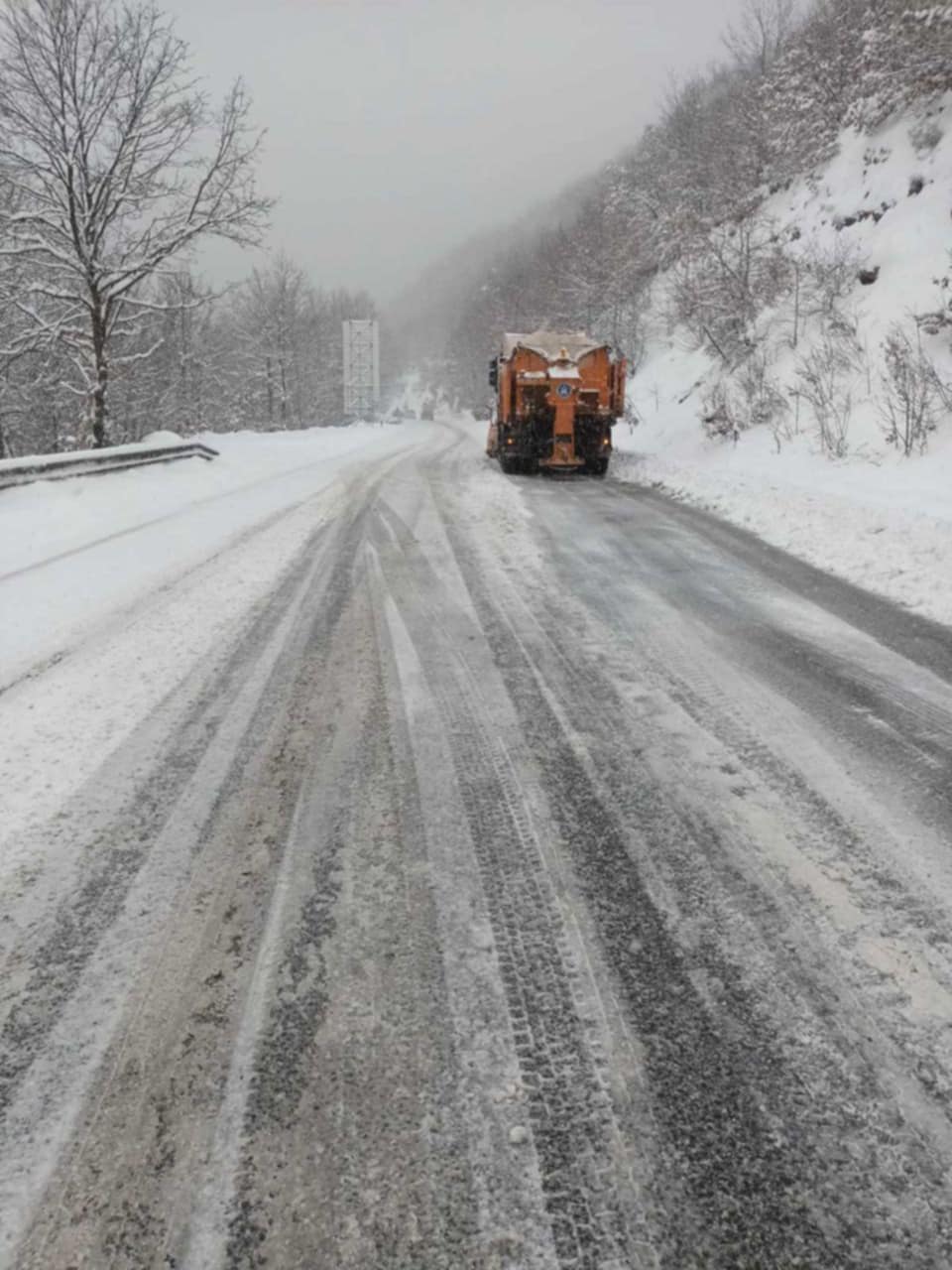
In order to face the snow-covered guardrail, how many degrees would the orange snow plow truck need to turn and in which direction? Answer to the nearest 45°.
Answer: approximately 135° to its left

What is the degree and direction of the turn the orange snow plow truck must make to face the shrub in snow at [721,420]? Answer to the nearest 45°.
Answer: approximately 45° to its right

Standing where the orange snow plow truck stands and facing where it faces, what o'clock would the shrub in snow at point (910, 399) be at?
The shrub in snow is roughly at 4 o'clock from the orange snow plow truck.

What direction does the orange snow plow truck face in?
away from the camera

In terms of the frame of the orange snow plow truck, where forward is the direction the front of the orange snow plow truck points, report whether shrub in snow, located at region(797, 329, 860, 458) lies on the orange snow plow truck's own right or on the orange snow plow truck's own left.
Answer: on the orange snow plow truck's own right

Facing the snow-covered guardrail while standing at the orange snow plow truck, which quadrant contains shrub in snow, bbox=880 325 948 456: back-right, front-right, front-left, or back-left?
back-left

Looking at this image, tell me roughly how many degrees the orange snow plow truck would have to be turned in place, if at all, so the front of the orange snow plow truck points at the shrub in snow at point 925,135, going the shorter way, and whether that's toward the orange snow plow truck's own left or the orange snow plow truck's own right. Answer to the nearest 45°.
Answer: approximately 45° to the orange snow plow truck's own right
